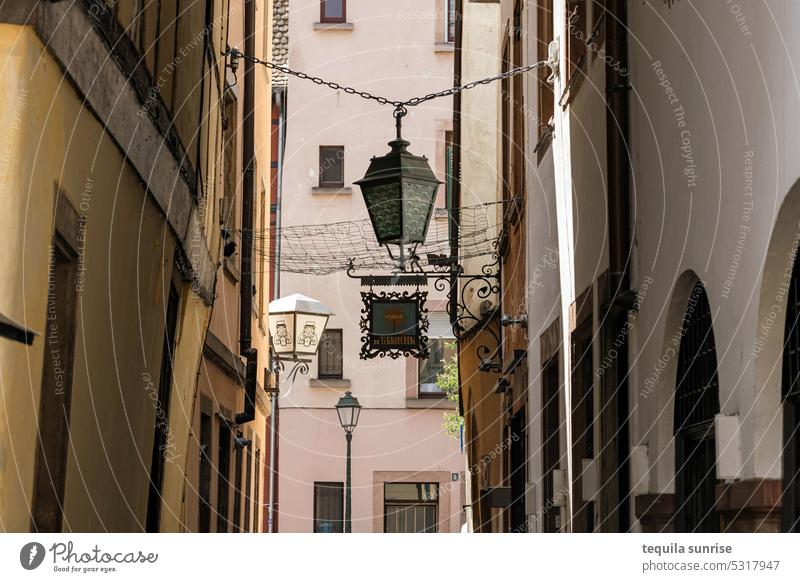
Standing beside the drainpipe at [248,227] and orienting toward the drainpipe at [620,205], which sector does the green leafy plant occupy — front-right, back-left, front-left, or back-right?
back-left

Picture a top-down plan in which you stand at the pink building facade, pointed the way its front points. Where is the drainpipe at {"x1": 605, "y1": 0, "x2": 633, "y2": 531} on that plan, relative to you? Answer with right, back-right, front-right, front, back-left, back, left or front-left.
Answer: front

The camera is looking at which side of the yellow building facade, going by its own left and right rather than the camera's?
right

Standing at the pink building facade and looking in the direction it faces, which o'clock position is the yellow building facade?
The yellow building facade is roughly at 12 o'clock from the pink building facade.

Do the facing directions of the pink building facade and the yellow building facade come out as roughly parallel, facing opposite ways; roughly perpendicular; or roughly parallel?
roughly perpendicular

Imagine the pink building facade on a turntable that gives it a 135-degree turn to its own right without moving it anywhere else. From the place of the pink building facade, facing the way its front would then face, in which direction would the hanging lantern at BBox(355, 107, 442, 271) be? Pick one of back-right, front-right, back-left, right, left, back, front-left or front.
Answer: back-left

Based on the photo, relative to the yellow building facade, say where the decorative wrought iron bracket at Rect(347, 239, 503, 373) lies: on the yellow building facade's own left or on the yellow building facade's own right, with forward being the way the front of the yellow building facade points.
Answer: on the yellow building facade's own left

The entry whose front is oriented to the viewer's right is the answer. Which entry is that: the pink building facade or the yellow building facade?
the yellow building facade

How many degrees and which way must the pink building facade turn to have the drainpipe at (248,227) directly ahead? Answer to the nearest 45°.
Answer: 0° — it already faces it

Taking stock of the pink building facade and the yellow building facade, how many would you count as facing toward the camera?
1

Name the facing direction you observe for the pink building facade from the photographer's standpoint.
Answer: facing the viewer

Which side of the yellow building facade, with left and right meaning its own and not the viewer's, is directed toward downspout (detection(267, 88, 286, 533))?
left

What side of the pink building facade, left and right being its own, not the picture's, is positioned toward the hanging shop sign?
front
